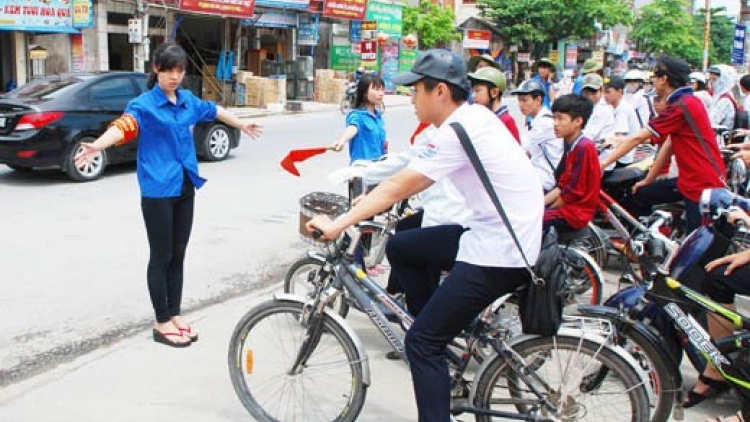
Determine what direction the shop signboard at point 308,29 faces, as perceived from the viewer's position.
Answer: facing the viewer

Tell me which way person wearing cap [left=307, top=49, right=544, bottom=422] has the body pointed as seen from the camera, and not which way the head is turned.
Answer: to the viewer's left

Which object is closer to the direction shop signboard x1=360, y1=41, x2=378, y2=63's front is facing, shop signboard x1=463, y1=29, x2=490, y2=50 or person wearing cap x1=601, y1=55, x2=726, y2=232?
the person wearing cap

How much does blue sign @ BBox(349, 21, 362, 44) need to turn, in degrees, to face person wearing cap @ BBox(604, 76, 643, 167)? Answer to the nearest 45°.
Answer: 0° — it already faces them

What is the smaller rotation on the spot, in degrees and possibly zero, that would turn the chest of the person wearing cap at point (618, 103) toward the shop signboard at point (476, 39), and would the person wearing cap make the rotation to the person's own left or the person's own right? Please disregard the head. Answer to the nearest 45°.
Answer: approximately 90° to the person's own right

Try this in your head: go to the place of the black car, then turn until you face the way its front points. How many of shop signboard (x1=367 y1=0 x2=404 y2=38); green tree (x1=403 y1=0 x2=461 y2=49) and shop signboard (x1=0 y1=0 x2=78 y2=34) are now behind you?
0

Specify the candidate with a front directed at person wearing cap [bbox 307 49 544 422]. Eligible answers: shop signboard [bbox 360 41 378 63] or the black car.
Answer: the shop signboard

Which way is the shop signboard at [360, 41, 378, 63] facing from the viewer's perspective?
toward the camera

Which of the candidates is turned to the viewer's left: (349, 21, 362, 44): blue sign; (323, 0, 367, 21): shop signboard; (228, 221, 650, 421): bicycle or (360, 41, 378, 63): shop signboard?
the bicycle

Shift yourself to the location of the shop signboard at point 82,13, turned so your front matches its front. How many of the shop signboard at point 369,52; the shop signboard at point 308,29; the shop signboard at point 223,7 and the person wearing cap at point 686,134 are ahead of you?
1

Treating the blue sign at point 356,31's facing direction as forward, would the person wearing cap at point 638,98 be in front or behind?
in front

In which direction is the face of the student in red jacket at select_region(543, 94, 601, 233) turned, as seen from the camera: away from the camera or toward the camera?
toward the camera

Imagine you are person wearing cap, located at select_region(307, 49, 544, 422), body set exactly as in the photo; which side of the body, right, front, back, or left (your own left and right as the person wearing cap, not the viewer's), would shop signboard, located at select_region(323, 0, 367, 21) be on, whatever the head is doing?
right

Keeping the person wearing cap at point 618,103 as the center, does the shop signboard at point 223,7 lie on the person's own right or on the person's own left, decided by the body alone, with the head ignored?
on the person's own right

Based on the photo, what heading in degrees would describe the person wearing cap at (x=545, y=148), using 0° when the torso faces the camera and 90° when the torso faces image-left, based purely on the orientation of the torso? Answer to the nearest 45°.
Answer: approximately 90°

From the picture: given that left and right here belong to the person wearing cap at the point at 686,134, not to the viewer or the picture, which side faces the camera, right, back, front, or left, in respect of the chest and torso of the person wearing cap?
left

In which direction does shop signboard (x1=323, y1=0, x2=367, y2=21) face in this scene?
toward the camera
